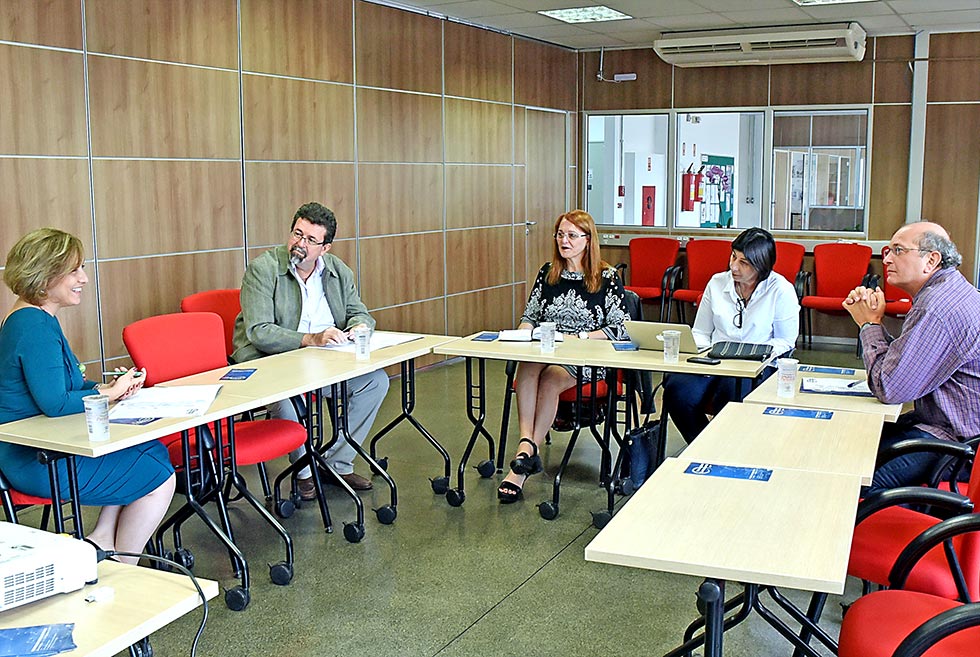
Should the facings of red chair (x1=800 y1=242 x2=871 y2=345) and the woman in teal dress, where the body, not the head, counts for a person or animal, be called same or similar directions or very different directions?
very different directions

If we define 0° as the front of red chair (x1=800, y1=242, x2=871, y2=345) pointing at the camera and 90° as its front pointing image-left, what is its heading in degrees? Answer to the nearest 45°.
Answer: approximately 45°

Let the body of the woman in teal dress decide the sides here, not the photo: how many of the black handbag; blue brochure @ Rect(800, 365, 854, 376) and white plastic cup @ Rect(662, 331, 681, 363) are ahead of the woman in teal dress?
3

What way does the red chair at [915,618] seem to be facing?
to the viewer's left

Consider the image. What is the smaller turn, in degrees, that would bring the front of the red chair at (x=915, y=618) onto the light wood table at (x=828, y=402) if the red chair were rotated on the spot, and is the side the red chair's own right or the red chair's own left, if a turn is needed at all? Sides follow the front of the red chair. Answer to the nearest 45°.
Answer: approximately 90° to the red chair's own right

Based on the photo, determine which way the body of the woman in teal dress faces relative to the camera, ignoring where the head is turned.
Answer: to the viewer's right

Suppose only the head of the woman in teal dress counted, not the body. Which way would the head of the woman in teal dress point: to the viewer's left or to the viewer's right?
to the viewer's right

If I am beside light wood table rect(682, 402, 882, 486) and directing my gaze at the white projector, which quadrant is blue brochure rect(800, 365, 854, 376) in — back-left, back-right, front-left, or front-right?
back-right

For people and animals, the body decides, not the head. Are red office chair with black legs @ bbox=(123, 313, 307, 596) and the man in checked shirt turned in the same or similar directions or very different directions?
very different directions

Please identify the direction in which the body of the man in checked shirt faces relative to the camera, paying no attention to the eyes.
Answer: to the viewer's left

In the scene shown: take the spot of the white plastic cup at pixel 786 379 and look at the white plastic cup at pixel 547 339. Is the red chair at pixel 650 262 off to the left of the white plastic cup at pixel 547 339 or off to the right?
right

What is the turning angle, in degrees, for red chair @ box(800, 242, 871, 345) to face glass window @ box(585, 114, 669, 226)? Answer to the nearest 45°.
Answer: approximately 90° to its right

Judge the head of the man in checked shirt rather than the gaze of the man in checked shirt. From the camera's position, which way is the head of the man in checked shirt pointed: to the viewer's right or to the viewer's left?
to the viewer's left

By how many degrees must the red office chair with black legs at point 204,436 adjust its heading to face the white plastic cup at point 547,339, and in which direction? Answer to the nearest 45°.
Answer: approximately 45° to its left
